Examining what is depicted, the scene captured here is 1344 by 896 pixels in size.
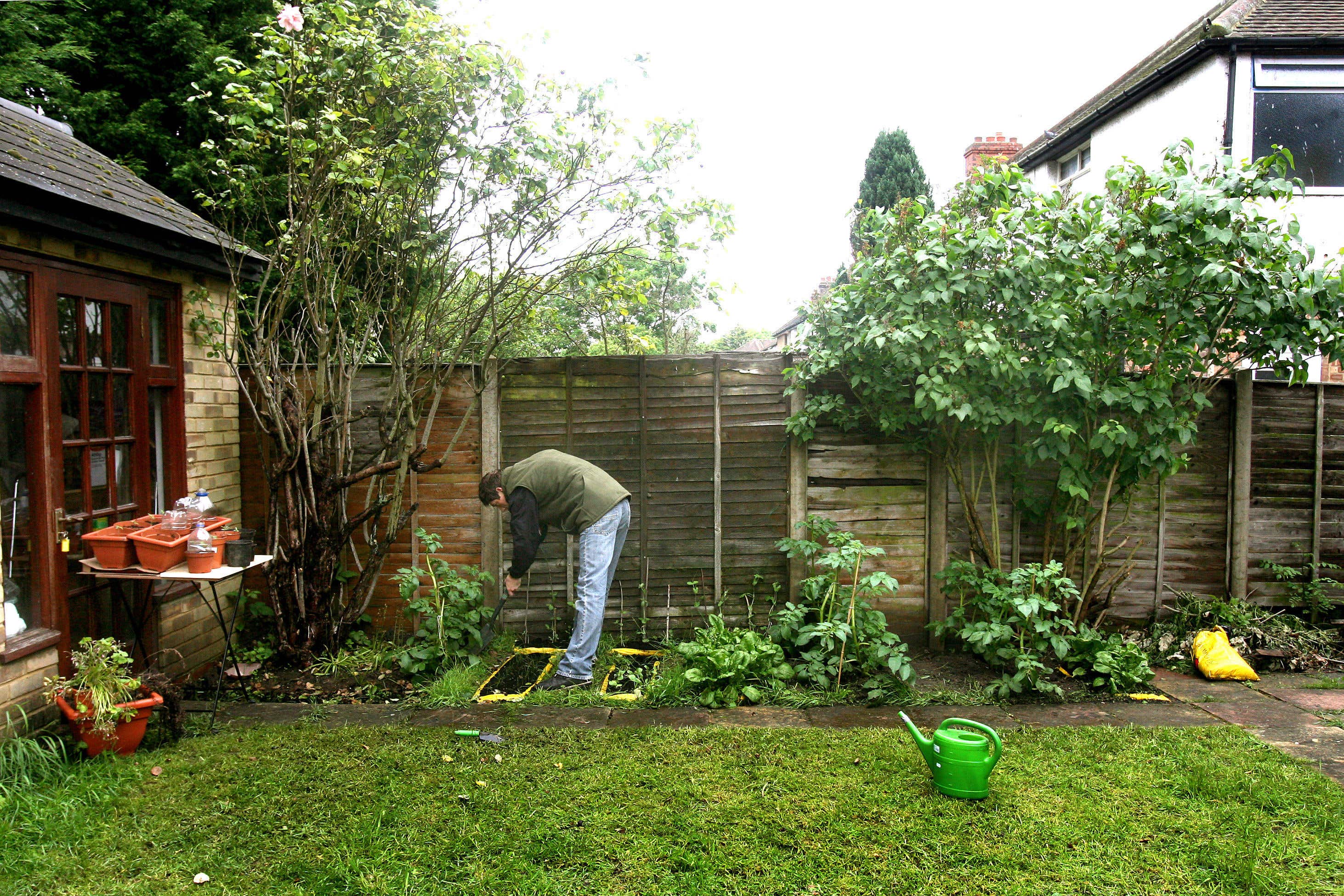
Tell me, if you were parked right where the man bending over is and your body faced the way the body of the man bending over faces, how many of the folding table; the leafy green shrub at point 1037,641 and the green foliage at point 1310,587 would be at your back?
2

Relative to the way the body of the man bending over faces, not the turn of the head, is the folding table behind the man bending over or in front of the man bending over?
in front

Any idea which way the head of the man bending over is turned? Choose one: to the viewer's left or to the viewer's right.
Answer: to the viewer's left

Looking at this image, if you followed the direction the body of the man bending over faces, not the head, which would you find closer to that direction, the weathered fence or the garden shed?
the garden shed

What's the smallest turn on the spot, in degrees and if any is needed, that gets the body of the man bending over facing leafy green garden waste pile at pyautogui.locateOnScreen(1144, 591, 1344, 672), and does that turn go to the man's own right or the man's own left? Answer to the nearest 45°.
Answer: approximately 180°

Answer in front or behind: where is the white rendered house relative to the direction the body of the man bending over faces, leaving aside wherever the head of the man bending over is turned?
behind

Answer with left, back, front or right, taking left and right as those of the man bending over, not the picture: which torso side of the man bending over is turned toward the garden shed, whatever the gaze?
front

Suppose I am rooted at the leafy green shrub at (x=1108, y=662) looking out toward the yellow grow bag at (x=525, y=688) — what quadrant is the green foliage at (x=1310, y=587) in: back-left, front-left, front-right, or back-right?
back-right

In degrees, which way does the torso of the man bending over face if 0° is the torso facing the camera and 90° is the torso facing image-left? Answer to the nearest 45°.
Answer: approximately 90°

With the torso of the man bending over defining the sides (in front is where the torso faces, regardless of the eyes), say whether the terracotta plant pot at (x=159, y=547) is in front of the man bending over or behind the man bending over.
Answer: in front

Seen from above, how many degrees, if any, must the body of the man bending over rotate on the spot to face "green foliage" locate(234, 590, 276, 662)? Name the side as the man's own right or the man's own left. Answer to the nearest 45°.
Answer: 0° — they already face it

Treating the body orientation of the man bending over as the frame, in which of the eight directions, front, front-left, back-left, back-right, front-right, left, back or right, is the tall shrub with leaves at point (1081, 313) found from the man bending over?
back
